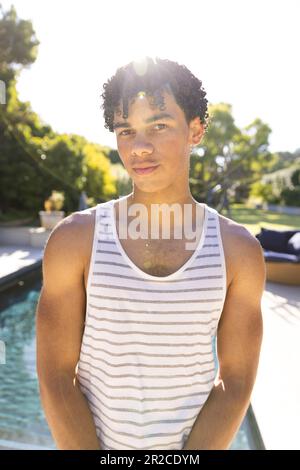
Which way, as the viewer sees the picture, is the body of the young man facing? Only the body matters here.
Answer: toward the camera

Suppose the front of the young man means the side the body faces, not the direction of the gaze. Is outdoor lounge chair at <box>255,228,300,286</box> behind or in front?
behind

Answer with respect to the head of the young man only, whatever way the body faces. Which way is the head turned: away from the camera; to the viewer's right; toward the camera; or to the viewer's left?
toward the camera
